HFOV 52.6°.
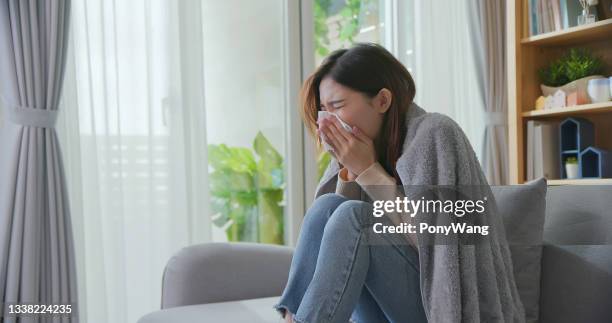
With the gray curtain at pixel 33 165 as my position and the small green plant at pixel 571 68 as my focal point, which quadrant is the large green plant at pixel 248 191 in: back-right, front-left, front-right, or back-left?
front-left

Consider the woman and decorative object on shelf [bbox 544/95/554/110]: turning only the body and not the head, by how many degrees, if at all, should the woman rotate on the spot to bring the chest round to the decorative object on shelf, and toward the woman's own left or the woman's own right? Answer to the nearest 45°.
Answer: approximately 180°

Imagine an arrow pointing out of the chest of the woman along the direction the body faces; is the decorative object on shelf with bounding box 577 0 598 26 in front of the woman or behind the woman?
behind

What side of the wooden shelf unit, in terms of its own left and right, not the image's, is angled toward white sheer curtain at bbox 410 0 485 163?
right

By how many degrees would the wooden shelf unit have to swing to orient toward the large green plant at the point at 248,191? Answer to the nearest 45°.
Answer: approximately 45° to its right

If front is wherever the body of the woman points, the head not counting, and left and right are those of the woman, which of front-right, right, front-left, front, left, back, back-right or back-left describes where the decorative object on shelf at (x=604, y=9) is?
back

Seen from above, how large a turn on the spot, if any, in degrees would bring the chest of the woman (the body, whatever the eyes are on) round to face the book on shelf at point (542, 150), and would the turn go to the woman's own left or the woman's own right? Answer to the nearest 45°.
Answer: approximately 180°

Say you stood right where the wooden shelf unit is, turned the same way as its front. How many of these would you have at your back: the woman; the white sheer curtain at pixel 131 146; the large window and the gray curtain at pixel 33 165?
0

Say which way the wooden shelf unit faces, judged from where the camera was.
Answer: facing the viewer and to the left of the viewer

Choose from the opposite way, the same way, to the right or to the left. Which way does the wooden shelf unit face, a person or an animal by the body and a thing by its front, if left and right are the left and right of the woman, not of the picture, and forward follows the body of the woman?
the same way

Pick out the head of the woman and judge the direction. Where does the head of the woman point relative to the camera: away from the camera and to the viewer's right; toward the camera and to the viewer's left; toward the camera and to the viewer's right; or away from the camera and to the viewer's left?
toward the camera and to the viewer's left

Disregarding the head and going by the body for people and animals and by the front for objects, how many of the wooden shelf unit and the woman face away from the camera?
0

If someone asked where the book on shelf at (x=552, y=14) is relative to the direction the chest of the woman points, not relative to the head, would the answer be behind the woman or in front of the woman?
behind

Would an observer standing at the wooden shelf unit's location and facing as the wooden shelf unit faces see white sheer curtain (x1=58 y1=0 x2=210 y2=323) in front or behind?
in front
